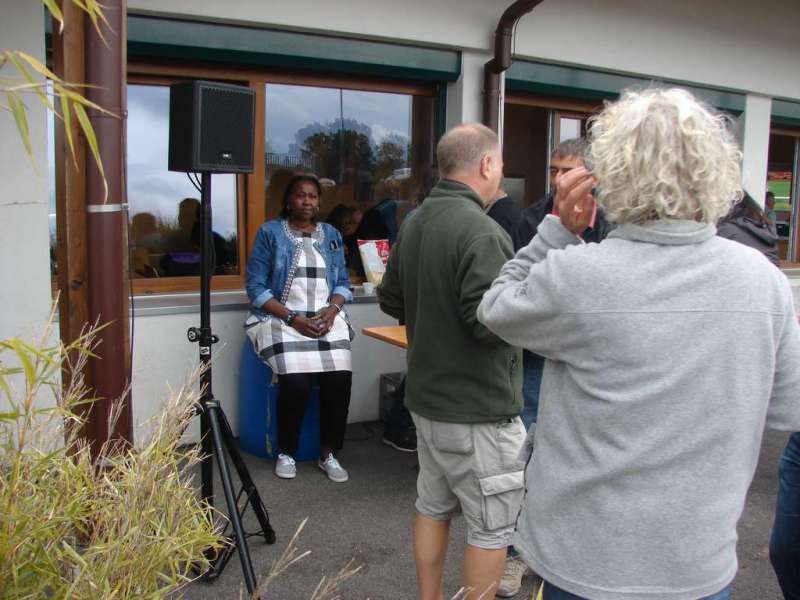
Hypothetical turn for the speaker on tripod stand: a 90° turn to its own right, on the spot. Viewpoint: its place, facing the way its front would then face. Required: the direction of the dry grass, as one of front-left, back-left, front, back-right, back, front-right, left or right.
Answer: front-left

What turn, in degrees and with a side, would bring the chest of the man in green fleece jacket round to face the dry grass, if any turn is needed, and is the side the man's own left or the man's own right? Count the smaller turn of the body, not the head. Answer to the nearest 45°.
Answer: approximately 180°

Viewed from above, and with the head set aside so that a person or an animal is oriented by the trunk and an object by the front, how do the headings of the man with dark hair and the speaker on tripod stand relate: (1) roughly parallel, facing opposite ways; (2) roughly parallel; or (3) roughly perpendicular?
roughly perpendicular

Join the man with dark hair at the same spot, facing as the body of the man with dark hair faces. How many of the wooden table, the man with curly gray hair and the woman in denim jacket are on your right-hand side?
2

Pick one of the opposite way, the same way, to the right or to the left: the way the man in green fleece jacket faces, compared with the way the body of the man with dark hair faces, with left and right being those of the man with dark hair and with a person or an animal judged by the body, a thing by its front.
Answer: the opposite way

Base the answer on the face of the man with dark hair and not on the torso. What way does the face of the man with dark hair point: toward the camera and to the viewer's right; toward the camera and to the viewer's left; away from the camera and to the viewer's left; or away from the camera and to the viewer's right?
toward the camera and to the viewer's left

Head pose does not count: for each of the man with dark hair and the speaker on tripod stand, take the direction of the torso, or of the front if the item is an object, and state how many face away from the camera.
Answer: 0

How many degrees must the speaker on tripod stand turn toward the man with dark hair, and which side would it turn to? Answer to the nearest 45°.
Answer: approximately 45° to its left

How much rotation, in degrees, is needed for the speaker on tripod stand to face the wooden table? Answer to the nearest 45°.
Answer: approximately 90° to its left

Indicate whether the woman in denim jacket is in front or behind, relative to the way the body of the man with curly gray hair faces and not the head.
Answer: in front

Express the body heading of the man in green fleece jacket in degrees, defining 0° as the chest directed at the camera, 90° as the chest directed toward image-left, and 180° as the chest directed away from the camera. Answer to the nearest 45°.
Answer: approximately 225°

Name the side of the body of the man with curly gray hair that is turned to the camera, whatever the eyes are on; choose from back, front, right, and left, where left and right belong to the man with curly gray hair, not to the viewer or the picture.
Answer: back

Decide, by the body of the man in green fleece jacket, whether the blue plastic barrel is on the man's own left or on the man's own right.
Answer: on the man's own left

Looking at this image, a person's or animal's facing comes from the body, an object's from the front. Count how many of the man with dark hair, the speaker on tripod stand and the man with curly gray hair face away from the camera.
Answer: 1

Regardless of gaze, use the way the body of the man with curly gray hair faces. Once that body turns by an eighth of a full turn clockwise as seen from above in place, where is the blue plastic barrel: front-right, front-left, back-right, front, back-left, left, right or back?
left

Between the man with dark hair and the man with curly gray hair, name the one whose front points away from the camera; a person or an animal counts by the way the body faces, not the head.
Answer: the man with curly gray hair

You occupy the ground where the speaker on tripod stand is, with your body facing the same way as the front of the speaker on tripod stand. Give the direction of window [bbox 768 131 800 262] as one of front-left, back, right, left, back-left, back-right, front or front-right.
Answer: left

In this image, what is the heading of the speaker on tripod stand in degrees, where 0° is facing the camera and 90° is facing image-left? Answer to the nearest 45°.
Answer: approximately 315°
